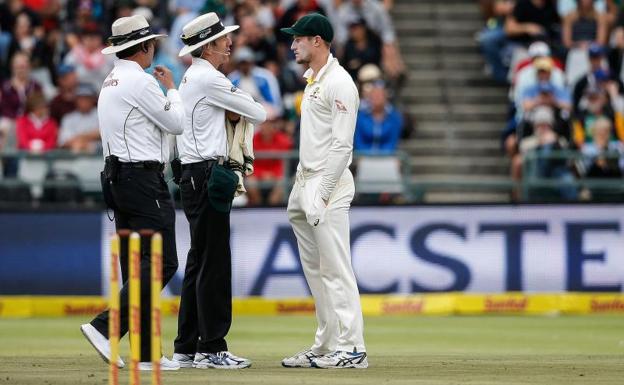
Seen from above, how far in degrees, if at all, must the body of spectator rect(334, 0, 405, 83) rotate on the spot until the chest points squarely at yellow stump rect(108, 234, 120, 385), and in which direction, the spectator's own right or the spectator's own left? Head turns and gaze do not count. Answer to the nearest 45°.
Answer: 0° — they already face it

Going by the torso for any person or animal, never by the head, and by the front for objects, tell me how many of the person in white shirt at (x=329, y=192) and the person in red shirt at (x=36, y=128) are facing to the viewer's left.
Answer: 1

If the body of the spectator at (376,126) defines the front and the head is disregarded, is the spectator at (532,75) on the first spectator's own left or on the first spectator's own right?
on the first spectator's own left

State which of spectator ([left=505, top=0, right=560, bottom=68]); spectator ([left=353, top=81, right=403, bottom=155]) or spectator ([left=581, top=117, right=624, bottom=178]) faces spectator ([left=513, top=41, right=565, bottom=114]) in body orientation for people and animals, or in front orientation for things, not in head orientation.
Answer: spectator ([left=505, top=0, right=560, bottom=68])

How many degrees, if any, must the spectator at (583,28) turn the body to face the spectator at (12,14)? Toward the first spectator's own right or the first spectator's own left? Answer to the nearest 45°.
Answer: approximately 90° to the first spectator's own right

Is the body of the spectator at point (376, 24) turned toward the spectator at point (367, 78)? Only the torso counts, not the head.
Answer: yes

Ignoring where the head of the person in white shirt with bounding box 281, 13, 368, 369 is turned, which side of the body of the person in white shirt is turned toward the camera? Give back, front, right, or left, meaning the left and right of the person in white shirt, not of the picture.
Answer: left

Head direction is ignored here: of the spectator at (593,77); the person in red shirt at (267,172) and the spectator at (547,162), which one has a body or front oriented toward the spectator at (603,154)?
the spectator at (593,77)

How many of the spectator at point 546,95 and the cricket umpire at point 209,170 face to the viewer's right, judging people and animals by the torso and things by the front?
1

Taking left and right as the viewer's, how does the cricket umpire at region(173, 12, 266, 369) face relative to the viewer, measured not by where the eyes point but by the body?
facing to the right of the viewer

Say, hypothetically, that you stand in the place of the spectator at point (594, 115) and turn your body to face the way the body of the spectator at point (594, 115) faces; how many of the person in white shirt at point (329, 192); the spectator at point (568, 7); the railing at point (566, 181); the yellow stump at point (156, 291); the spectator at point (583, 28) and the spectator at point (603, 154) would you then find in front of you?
4

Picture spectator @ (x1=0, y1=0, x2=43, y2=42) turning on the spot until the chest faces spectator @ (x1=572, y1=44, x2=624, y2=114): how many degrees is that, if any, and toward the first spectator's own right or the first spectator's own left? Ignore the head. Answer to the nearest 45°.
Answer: approximately 90° to the first spectator's own left
